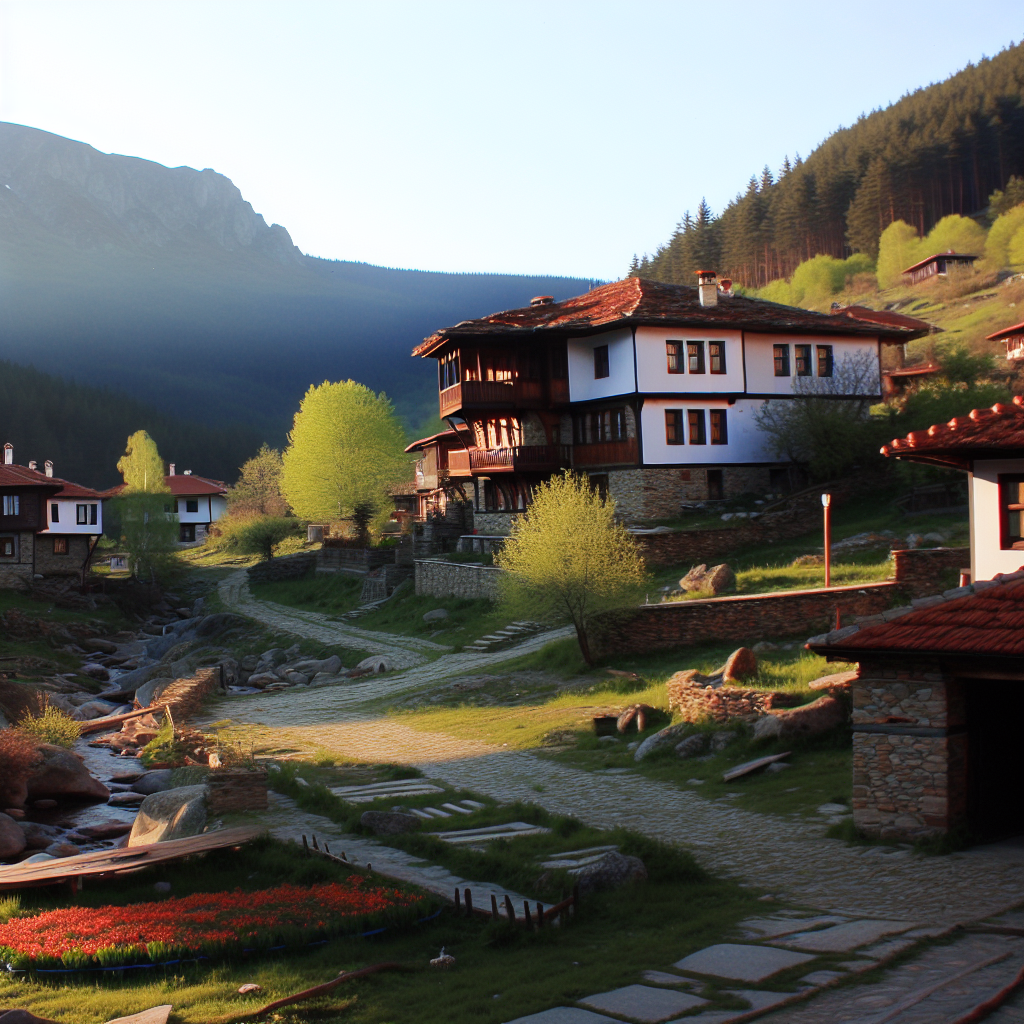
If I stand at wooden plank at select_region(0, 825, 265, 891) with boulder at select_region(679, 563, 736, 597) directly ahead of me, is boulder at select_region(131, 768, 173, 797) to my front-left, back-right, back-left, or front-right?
front-left

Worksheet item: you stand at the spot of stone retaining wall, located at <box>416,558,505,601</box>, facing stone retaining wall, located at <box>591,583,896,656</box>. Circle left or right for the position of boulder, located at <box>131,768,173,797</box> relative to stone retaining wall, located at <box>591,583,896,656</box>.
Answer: right

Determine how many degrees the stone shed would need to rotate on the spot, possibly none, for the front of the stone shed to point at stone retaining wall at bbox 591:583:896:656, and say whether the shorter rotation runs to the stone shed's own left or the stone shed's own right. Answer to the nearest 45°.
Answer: approximately 180°

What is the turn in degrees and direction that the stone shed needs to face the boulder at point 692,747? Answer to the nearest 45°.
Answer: approximately 135° to its right

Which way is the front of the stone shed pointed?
toward the camera

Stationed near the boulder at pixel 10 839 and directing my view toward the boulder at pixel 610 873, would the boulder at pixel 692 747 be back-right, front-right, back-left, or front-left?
front-left
